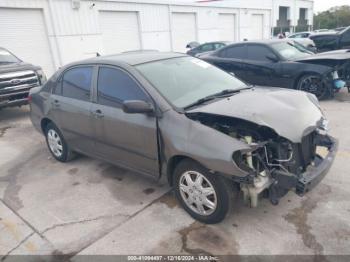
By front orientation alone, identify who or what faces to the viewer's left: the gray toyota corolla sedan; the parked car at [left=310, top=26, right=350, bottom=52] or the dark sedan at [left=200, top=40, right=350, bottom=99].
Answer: the parked car

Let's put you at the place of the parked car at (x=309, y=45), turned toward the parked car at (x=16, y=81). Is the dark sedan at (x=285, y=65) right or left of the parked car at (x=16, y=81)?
left

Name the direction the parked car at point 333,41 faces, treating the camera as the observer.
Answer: facing to the left of the viewer

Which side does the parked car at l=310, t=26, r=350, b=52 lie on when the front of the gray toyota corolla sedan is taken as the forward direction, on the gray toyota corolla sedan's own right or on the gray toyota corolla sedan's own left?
on the gray toyota corolla sedan's own left

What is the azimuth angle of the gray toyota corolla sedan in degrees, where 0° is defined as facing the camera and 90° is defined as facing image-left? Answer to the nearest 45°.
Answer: approximately 315°

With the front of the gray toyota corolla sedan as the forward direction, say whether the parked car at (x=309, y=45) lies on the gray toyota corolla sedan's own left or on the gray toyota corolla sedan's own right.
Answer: on the gray toyota corolla sedan's own left

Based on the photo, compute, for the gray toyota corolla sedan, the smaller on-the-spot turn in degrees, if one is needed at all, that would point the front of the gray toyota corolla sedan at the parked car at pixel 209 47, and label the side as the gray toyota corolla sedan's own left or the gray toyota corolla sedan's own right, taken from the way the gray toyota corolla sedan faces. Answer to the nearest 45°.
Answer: approximately 135° to the gray toyota corolla sedan's own left

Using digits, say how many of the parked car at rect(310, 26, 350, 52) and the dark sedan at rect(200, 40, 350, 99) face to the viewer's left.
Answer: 1

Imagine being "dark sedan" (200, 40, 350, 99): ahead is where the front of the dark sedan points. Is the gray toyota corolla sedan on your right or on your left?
on your right
